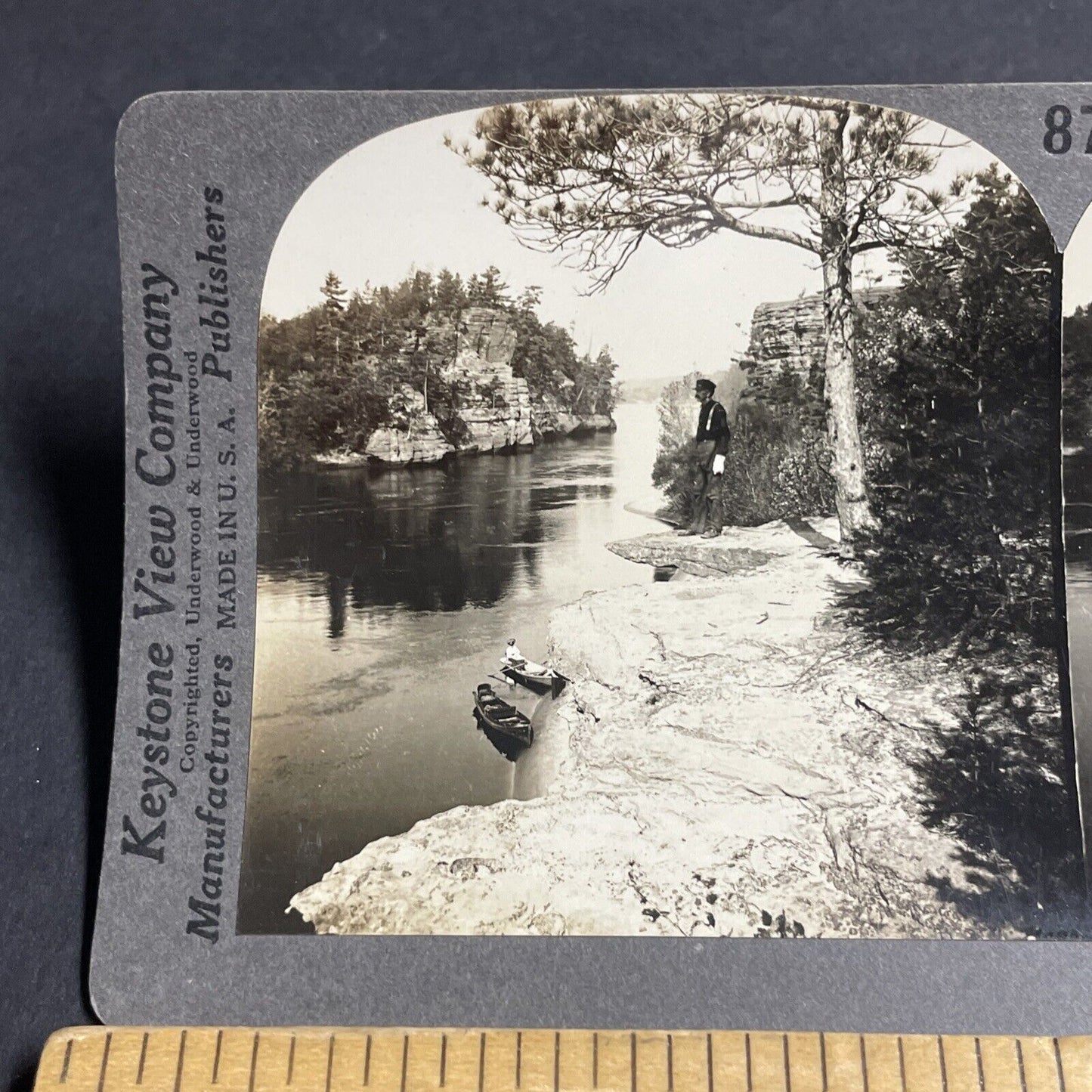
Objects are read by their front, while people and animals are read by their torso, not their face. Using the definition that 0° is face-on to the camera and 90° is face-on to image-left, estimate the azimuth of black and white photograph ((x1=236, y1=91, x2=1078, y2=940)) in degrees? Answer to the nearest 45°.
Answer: approximately 0°
